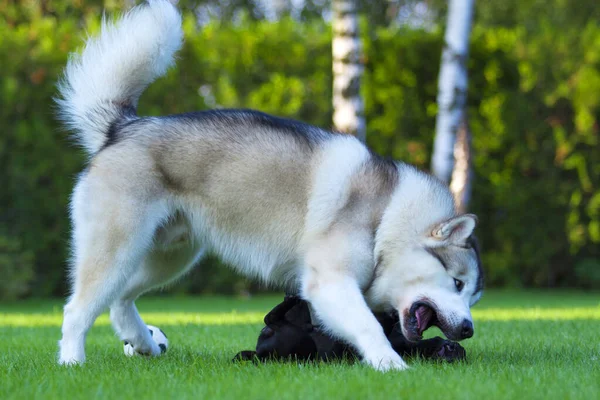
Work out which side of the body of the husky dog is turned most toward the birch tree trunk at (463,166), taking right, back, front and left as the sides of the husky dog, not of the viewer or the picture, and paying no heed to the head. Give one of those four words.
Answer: left

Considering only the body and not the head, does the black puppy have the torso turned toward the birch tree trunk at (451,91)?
no

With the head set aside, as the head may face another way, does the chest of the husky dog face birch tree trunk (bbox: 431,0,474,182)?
no

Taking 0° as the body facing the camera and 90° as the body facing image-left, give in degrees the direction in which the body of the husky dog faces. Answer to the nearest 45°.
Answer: approximately 270°

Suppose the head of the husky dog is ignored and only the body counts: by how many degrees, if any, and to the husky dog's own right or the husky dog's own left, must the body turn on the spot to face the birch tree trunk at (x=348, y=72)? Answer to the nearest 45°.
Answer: approximately 90° to the husky dog's own left

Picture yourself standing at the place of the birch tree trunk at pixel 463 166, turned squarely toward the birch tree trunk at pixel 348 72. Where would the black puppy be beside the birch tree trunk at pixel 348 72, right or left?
left
